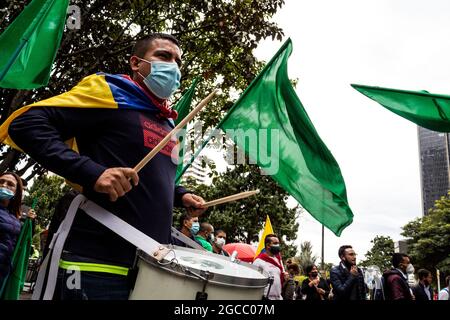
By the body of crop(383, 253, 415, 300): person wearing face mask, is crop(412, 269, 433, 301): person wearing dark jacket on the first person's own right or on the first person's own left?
on the first person's own left

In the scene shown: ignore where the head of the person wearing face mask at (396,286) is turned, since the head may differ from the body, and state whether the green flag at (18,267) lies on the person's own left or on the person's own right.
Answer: on the person's own right

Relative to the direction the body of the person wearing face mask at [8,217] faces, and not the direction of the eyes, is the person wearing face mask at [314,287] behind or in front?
behind

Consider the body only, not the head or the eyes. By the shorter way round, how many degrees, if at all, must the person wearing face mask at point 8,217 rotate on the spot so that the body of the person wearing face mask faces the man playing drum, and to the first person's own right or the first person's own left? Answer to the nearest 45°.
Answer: approximately 45° to the first person's own left

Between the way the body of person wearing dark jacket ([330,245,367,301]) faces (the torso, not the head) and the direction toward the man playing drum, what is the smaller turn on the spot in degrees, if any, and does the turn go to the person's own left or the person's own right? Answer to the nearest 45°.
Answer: approximately 45° to the person's own right

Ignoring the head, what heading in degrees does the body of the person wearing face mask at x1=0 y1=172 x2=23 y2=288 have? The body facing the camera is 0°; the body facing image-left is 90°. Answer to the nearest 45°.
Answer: approximately 45°
